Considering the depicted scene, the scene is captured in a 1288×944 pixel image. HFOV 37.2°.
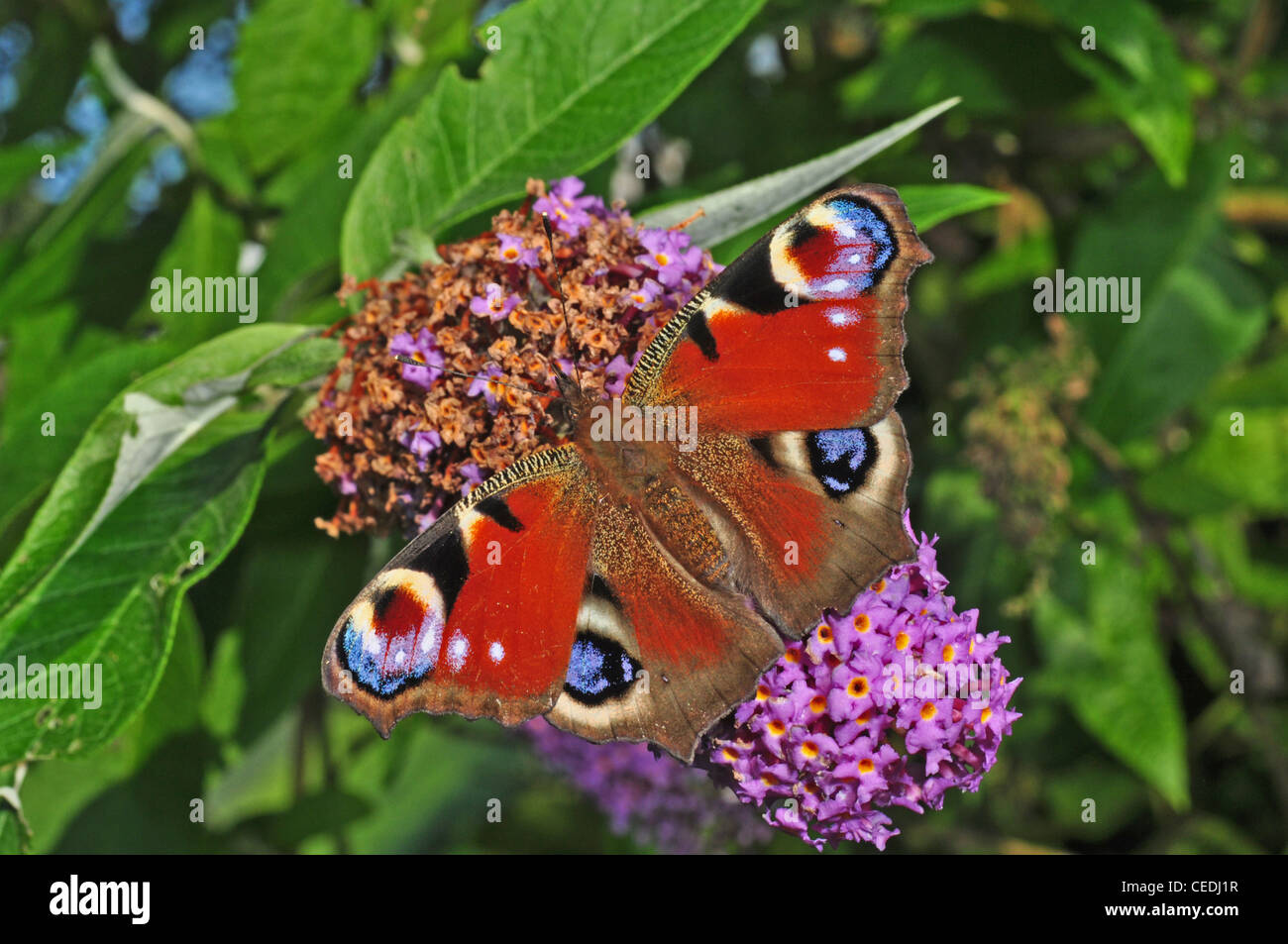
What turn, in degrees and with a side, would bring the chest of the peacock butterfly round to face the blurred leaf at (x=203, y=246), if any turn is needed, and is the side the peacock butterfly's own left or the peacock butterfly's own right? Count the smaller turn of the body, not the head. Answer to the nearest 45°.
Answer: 0° — it already faces it

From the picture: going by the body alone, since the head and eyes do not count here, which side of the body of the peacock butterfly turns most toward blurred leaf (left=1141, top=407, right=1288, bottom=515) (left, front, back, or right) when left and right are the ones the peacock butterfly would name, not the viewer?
right

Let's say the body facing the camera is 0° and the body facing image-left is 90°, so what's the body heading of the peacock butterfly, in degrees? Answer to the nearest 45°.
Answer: approximately 135°

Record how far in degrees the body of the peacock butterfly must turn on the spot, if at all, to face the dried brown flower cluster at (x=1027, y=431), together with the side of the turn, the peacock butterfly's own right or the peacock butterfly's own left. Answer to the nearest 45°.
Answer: approximately 90° to the peacock butterfly's own right

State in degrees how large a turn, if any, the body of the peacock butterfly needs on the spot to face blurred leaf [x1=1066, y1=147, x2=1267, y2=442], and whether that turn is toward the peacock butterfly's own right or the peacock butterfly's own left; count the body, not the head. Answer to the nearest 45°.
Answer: approximately 90° to the peacock butterfly's own right

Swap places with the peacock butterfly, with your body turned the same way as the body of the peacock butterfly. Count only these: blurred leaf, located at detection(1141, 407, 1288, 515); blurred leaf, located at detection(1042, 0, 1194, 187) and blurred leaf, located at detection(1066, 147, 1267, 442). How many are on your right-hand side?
3

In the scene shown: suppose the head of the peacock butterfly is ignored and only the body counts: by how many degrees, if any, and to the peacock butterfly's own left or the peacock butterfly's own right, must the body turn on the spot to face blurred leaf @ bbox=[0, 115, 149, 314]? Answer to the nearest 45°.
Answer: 0° — it already faces it

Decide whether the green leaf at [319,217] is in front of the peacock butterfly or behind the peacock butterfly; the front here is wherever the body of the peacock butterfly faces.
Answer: in front

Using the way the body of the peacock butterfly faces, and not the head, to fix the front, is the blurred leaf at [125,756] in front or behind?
in front
